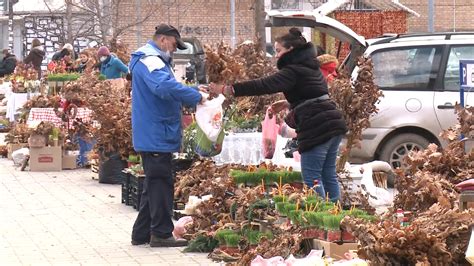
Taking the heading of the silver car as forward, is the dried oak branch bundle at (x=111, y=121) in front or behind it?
behind

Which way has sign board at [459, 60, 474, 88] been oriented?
toward the camera

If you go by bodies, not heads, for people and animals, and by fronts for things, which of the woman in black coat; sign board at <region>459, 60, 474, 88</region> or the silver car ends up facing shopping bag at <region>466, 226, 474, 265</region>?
the sign board

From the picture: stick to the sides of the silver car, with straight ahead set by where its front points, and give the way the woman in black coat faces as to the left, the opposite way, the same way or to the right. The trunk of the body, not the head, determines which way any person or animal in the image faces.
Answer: the opposite way

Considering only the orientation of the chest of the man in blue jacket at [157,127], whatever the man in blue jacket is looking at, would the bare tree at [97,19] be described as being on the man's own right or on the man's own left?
on the man's own left

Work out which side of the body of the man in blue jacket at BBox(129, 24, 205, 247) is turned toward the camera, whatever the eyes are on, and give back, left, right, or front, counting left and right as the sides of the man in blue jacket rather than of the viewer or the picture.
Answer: right

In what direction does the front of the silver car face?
to the viewer's right

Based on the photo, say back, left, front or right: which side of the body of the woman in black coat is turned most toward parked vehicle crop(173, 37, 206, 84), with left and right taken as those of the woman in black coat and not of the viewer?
right

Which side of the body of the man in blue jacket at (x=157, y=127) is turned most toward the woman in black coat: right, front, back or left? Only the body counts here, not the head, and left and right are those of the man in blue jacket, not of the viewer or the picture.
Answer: front

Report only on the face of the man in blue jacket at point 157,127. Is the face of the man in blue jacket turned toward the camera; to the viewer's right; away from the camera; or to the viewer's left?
to the viewer's right

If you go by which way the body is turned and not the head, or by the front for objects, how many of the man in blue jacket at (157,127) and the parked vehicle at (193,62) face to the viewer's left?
0

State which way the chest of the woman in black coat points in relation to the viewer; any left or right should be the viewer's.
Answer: facing to the left of the viewer

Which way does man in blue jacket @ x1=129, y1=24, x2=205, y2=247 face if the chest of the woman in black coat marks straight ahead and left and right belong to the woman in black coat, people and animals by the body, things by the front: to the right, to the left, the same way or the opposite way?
the opposite way

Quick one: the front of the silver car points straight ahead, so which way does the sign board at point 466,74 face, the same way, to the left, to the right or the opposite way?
to the right

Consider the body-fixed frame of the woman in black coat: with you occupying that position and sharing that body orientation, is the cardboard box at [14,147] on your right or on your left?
on your right
